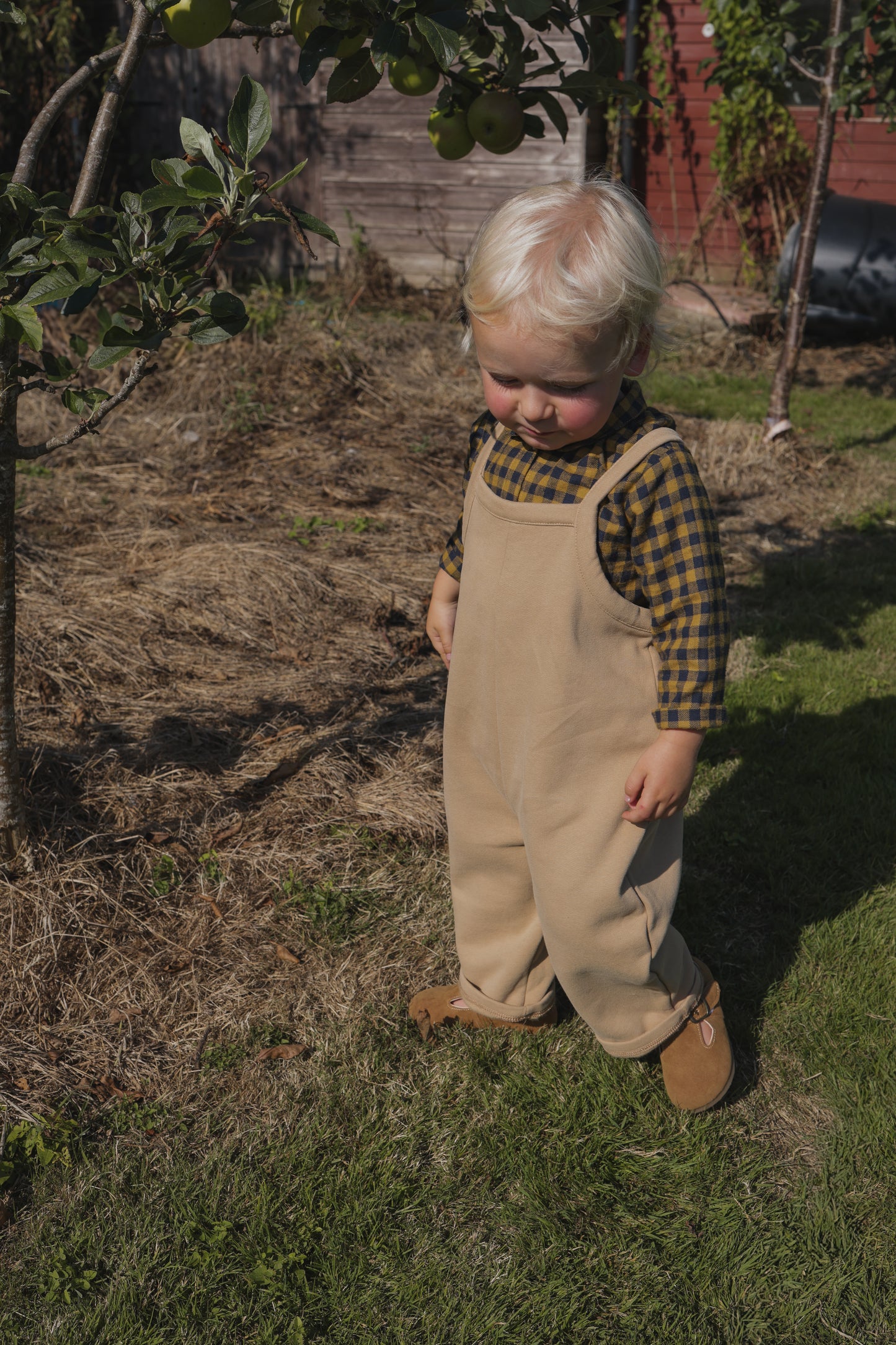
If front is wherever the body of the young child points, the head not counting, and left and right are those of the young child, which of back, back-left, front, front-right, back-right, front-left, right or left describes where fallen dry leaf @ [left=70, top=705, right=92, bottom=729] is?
right

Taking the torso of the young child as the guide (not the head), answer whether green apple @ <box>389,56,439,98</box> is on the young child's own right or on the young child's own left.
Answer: on the young child's own right

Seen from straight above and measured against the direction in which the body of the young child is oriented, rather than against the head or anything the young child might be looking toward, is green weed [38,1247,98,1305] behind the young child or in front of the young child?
in front

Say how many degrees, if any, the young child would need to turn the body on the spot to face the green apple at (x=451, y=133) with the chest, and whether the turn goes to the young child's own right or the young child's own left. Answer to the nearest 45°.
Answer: approximately 135° to the young child's own right

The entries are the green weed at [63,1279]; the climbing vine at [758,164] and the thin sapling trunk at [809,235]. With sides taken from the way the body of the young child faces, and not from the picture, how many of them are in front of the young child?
1

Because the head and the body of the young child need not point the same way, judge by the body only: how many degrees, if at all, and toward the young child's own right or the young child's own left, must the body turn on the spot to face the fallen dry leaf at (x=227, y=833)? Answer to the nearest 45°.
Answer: approximately 90° to the young child's own right

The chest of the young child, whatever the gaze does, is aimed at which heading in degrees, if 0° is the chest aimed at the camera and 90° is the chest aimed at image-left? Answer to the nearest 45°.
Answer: approximately 45°

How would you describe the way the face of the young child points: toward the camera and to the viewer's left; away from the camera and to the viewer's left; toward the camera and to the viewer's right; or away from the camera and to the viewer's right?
toward the camera and to the viewer's left
